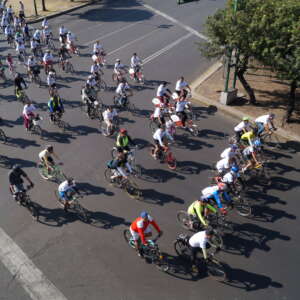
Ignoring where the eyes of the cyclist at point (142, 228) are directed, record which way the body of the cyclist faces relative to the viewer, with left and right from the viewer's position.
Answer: facing the viewer and to the right of the viewer

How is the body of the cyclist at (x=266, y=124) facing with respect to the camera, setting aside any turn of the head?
to the viewer's right

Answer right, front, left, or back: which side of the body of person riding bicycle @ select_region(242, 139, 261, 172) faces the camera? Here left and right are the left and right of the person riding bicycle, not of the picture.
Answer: right

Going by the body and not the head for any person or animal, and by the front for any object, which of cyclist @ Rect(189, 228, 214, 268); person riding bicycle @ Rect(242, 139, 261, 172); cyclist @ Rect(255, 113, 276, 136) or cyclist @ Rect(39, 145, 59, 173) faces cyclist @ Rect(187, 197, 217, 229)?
cyclist @ Rect(39, 145, 59, 173)

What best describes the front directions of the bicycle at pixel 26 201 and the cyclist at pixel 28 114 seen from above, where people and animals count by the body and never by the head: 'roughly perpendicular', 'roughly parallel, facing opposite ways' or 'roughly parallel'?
roughly parallel

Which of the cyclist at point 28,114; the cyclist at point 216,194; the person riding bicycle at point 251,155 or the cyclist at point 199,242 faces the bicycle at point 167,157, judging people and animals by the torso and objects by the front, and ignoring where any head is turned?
the cyclist at point 28,114

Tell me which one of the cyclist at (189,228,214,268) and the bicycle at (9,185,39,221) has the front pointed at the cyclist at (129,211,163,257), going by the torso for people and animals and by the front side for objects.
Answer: the bicycle

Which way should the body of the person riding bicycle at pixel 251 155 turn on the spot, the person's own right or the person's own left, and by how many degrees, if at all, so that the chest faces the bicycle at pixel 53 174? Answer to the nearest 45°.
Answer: approximately 180°

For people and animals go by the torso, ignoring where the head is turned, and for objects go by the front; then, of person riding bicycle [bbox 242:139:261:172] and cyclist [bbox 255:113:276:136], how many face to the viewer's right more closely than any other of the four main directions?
2

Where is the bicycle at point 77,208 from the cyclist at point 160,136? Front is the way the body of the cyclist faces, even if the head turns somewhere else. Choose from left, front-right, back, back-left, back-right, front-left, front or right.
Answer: right

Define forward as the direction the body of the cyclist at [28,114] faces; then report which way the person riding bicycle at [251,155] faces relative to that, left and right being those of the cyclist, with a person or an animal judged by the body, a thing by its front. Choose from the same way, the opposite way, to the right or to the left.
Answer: the same way

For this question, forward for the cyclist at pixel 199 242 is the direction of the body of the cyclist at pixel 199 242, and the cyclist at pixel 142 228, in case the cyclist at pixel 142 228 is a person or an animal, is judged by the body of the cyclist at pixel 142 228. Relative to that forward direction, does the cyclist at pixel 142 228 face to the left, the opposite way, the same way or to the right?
the same way

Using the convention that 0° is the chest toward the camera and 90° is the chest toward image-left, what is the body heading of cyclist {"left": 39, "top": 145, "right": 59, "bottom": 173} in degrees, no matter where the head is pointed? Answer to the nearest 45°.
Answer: approximately 315°

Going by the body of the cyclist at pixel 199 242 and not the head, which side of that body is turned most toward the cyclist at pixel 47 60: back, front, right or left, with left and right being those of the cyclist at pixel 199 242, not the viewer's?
back
